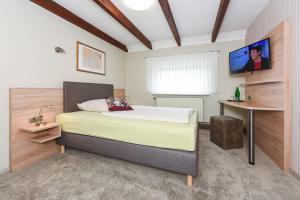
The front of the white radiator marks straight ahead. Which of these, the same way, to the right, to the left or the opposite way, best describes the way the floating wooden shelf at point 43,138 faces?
to the left

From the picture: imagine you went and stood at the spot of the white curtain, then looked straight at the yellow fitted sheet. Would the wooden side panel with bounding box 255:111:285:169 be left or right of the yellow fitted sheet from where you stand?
left

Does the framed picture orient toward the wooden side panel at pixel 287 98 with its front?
yes

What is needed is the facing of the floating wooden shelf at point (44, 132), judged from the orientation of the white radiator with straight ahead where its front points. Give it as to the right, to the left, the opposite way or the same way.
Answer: to the left

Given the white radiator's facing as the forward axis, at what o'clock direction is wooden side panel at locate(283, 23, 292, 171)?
The wooden side panel is roughly at 11 o'clock from the white radiator.

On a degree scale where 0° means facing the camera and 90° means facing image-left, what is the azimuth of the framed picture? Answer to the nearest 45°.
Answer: approximately 315°

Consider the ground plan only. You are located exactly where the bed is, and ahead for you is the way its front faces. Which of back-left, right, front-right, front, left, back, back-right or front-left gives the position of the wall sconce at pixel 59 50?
back

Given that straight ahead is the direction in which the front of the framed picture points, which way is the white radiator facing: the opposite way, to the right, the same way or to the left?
to the right

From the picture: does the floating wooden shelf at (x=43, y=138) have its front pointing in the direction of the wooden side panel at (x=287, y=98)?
yes
